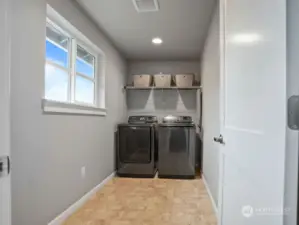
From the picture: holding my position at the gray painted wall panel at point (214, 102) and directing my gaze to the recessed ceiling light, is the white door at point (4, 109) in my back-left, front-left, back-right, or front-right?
back-left

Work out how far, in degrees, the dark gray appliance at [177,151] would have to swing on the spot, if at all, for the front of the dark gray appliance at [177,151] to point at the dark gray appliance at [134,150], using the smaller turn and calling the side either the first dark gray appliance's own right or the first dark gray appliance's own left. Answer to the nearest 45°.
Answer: approximately 90° to the first dark gray appliance's own right

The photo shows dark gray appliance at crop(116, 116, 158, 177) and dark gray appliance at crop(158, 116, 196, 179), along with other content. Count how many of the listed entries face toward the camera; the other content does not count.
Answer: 2

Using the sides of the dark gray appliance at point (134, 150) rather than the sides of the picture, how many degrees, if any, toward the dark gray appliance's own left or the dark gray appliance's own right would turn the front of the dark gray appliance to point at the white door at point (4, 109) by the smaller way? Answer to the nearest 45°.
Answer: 0° — it already faces it

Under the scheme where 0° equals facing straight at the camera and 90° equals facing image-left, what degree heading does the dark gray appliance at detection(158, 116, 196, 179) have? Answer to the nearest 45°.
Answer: approximately 0°
